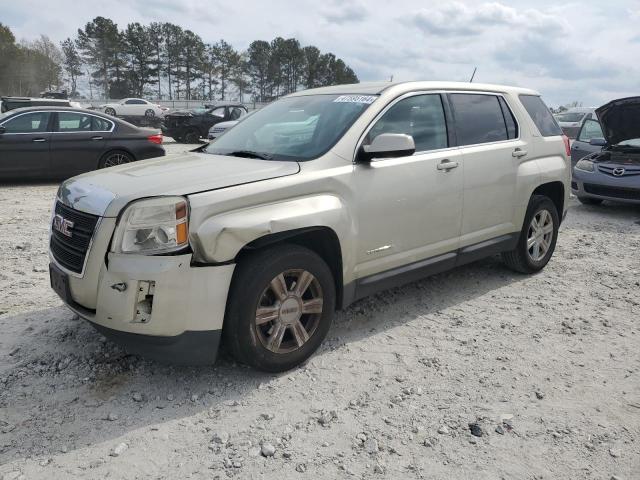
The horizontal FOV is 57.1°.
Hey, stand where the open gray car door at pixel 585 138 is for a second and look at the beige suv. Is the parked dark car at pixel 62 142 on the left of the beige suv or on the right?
right

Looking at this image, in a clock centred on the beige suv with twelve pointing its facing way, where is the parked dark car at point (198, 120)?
The parked dark car is roughly at 4 o'clock from the beige suv.

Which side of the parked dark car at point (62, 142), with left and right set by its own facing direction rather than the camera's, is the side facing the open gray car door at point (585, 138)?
back

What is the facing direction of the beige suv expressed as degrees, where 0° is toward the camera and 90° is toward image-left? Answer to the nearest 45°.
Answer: approximately 45°

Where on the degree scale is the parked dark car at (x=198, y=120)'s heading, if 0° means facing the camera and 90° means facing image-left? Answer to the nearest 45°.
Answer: approximately 45°

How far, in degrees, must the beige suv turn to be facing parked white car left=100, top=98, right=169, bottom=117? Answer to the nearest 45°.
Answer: approximately 135° to its right

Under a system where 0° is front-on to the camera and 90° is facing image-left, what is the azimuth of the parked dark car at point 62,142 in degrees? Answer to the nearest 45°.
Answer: approximately 90°

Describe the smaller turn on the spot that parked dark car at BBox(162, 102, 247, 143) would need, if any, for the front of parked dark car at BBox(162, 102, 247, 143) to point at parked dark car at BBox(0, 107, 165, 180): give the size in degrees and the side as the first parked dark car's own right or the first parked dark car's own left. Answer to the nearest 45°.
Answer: approximately 45° to the first parked dark car's own left
